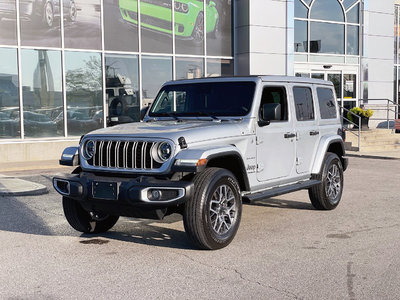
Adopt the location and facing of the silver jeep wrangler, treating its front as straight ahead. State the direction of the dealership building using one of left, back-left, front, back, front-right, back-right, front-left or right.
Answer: back-right

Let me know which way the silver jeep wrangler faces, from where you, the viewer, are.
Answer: facing the viewer and to the left of the viewer
